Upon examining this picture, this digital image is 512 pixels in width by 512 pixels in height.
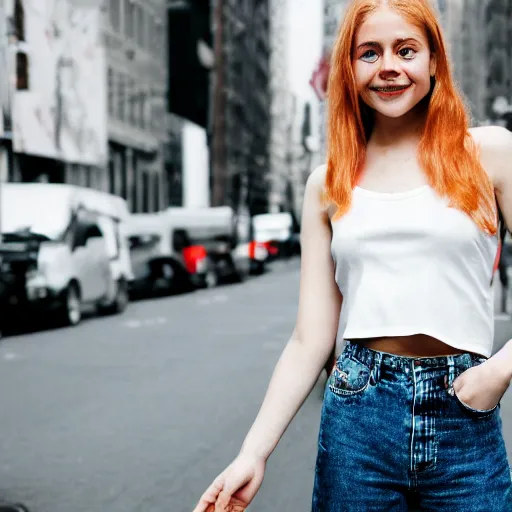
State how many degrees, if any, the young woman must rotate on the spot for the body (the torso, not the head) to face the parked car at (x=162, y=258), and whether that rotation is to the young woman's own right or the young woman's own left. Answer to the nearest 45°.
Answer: approximately 180°

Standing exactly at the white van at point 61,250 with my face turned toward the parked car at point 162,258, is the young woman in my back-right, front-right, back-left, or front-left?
back-right

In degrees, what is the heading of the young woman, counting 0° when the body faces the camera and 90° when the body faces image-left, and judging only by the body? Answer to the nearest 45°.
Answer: approximately 0°

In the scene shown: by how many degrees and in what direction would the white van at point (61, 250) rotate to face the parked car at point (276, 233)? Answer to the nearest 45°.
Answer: approximately 180°

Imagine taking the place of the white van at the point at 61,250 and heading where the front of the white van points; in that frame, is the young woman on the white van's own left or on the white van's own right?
on the white van's own left

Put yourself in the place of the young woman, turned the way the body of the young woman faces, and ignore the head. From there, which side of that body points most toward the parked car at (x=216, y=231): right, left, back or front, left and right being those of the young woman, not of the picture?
back

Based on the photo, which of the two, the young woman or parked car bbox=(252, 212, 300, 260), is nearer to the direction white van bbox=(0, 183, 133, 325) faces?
the young woman

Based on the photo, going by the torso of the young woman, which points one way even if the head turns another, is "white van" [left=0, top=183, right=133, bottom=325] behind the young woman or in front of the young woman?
behind
